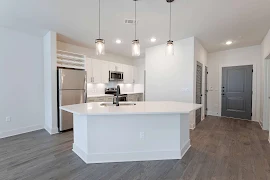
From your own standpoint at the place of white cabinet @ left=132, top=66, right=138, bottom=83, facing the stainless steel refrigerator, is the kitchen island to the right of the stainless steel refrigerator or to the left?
left

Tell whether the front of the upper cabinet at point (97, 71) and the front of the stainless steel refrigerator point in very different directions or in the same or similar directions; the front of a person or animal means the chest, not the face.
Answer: same or similar directions

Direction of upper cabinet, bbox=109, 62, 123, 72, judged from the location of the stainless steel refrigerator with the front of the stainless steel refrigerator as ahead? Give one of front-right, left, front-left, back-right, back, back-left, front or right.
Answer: left

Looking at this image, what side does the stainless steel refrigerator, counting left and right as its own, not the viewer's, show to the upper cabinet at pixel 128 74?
left

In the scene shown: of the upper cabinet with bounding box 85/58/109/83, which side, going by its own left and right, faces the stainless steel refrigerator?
right

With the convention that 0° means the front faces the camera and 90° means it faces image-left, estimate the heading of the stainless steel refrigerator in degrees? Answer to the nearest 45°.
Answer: approximately 315°

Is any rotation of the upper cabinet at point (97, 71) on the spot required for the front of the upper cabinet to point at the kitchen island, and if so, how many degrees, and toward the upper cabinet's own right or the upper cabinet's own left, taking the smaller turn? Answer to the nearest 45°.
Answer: approximately 45° to the upper cabinet's own right

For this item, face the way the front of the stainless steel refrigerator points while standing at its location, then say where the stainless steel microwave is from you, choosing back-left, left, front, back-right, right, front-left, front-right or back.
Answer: left

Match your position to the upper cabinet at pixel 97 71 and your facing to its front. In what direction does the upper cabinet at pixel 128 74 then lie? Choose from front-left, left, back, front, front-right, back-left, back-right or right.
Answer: left

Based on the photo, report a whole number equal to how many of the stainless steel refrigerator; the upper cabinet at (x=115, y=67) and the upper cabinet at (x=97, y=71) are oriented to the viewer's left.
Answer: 0

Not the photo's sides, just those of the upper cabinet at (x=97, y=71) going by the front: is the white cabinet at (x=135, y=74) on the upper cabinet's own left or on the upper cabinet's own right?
on the upper cabinet's own left

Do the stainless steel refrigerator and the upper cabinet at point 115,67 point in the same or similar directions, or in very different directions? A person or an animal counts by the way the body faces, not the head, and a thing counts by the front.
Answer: same or similar directions

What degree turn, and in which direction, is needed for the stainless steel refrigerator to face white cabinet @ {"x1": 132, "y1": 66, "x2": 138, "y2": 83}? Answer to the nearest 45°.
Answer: approximately 90° to its left

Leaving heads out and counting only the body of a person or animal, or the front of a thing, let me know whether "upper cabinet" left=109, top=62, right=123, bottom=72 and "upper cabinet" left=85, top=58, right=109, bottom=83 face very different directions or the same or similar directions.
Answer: same or similar directions

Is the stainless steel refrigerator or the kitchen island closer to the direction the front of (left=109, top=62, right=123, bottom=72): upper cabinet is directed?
the kitchen island

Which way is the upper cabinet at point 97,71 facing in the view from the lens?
facing the viewer and to the right of the viewer

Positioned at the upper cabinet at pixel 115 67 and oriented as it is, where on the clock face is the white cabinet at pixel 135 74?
The white cabinet is roughly at 9 o'clock from the upper cabinet.
